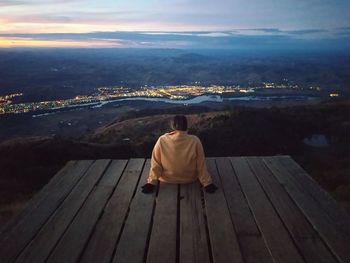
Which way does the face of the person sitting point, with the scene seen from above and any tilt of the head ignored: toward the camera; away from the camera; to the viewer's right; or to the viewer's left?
away from the camera

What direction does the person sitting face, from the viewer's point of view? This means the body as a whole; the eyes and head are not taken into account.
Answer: away from the camera
